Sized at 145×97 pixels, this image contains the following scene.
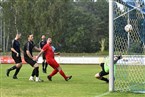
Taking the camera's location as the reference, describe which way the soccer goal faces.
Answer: facing to the left of the viewer
